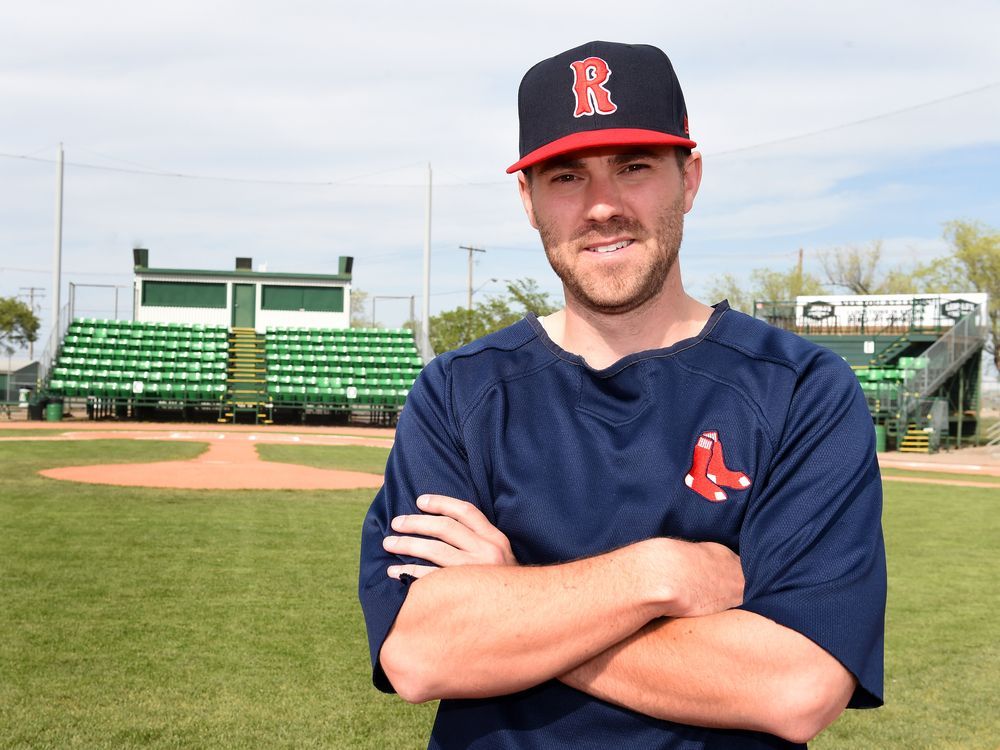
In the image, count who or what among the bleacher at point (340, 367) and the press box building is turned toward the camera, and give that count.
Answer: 2

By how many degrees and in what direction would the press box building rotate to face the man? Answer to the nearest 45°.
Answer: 0° — it already faces them

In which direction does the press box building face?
toward the camera

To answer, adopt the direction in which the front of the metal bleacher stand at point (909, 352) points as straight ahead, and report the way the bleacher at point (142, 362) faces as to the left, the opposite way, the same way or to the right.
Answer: to the left

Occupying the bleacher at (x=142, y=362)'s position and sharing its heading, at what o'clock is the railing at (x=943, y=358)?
The railing is roughly at 10 o'clock from the bleacher.

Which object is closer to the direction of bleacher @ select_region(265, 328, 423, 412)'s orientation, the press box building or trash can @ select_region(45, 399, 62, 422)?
the trash can

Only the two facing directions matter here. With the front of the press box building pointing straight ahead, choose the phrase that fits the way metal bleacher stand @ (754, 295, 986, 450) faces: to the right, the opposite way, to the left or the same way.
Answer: to the right

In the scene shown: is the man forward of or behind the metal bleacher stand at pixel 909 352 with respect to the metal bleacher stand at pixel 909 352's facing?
forward

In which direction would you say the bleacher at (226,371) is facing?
toward the camera

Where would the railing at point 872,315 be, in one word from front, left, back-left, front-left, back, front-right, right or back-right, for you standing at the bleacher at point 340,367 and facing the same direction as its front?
left

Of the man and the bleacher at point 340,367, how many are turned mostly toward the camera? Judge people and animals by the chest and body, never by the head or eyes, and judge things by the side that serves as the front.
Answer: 2
